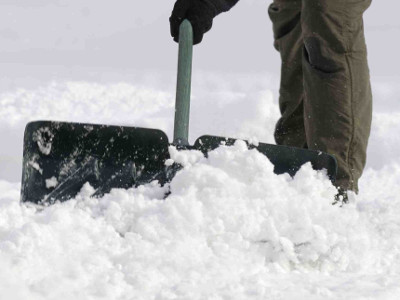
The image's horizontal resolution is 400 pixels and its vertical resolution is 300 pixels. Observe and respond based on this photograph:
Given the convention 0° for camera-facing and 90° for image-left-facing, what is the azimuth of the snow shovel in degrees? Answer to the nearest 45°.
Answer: approximately 0°
